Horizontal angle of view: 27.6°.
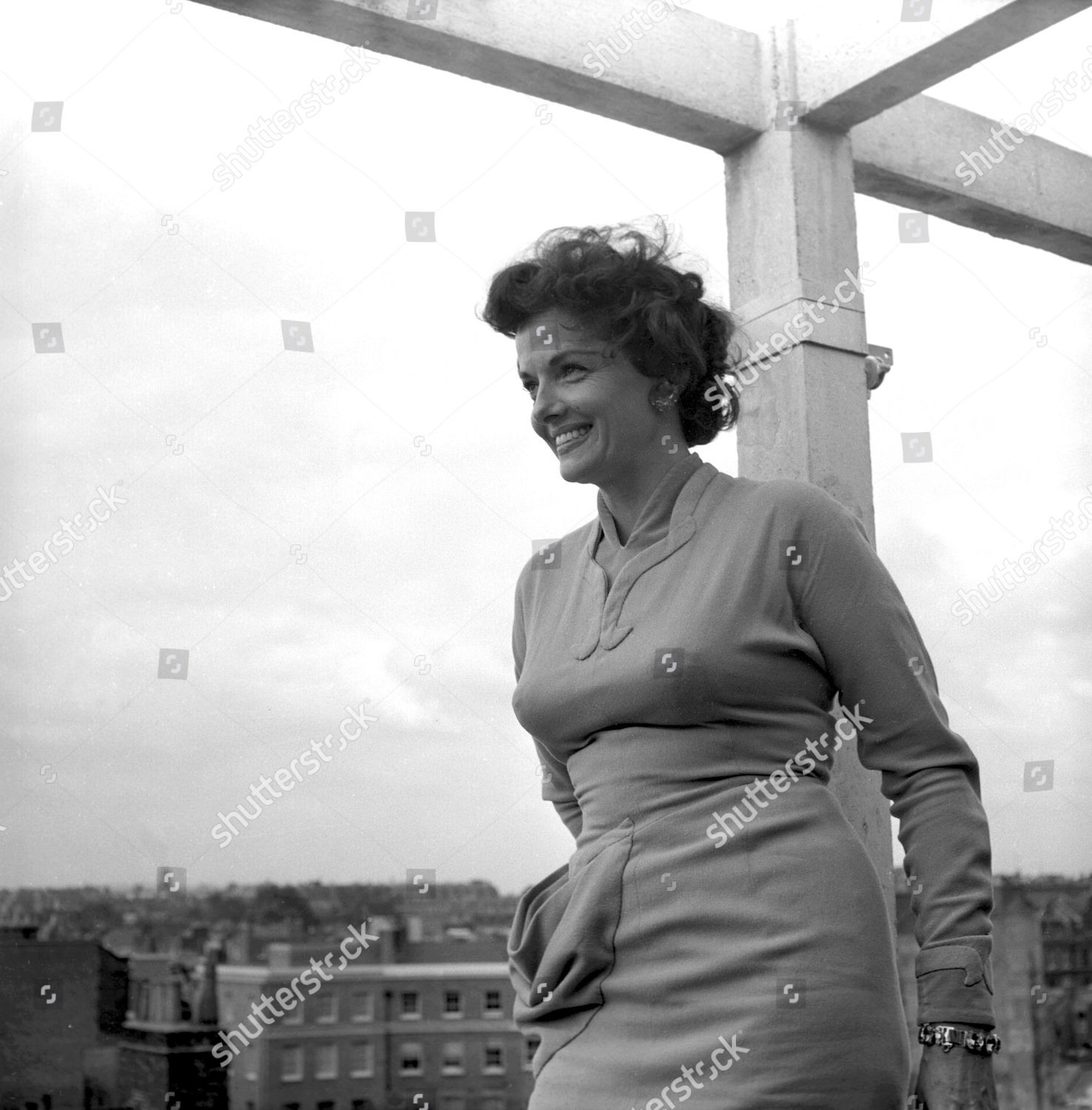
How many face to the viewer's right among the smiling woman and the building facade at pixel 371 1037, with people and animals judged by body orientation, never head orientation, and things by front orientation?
0

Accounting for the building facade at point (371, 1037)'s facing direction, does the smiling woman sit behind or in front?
in front

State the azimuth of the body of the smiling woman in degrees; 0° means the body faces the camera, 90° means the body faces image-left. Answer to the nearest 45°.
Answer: approximately 45°

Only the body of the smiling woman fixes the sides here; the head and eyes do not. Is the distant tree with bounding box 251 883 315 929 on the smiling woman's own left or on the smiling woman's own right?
on the smiling woman's own right

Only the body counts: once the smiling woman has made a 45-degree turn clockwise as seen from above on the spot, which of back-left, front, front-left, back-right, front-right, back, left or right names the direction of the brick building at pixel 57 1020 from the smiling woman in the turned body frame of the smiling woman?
front-right

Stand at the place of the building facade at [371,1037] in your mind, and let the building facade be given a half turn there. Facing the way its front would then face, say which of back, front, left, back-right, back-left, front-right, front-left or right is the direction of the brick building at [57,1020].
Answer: back-left

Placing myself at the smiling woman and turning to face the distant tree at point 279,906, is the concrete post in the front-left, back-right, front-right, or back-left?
front-right

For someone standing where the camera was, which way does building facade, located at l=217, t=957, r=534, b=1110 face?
facing the viewer

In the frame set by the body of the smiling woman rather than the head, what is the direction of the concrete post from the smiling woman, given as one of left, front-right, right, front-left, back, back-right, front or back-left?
back-right
